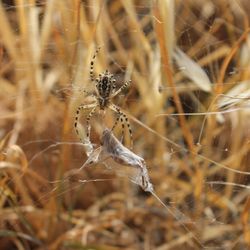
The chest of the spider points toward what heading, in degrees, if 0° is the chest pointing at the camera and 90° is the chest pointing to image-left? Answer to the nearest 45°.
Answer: approximately 0°
